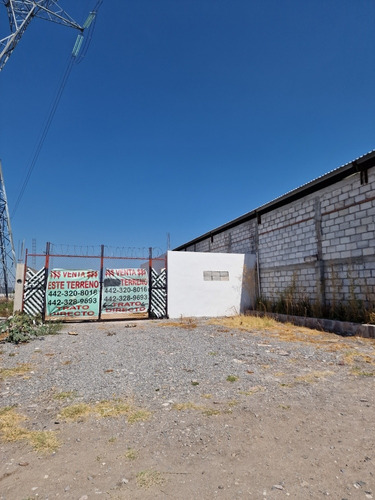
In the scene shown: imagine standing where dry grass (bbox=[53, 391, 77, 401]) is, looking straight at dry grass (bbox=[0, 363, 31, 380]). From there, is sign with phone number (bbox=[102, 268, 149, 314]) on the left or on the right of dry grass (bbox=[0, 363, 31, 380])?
right

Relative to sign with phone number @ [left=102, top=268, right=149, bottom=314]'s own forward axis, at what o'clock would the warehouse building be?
The warehouse building is roughly at 10 o'clock from the sign with phone number.

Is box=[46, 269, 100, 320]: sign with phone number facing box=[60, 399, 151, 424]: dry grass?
yes

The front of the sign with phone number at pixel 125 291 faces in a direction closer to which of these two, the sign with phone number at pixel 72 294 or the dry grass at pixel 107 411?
the dry grass

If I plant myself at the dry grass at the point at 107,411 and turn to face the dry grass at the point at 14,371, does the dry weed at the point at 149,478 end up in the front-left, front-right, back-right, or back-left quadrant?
back-left

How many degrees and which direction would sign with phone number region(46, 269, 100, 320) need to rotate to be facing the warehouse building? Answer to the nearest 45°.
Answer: approximately 45° to its left

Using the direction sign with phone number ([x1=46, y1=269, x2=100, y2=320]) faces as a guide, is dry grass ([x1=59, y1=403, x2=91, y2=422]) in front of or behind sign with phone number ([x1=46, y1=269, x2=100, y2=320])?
in front

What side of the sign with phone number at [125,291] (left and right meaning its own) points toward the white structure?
left

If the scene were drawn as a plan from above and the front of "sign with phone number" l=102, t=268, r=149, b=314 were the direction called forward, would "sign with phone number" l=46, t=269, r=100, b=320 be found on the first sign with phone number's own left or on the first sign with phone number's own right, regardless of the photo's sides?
on the first sign with phone number's own right

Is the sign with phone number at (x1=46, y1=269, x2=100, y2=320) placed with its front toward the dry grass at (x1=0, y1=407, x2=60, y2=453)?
yes

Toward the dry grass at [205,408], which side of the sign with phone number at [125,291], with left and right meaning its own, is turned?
front

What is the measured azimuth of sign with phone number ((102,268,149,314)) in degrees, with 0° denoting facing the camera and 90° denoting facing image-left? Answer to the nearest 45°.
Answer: approximately 0°
